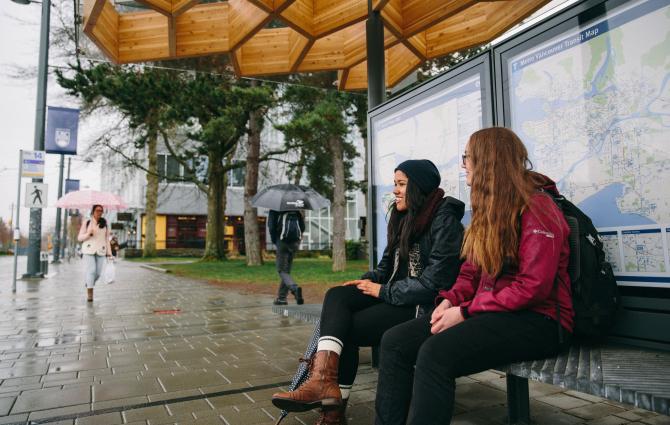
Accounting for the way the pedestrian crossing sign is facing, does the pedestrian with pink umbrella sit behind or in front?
in front

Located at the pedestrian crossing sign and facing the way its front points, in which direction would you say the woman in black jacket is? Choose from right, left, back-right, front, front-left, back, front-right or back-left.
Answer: front

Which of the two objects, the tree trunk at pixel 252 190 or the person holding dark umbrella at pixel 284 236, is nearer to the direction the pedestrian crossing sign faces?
the person holding dark umbrella

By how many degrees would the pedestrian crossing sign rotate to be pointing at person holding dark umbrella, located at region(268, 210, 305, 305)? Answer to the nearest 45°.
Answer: approximately 45° to its left

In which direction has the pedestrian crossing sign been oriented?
toward the camera

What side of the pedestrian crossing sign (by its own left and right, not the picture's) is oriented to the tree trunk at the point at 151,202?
back

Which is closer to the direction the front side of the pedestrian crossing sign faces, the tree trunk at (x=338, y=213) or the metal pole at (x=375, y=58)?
the metal pole

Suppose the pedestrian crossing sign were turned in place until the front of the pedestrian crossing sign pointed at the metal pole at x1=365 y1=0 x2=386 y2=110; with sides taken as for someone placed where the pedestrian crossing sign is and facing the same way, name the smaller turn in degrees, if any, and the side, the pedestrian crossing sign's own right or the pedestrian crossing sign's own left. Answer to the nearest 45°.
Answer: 0° — it already faces it

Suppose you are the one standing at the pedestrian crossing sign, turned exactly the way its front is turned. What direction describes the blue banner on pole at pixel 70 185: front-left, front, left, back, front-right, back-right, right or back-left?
back

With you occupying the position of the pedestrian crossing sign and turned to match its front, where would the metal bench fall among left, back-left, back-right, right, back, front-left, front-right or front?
front

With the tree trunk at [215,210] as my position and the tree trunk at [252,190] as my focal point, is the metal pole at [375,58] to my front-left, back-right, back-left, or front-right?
front-right
